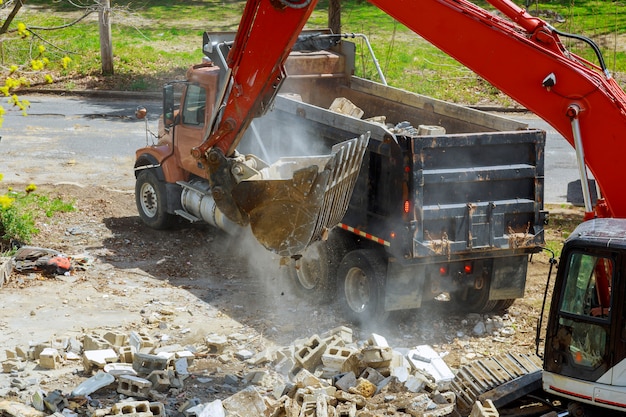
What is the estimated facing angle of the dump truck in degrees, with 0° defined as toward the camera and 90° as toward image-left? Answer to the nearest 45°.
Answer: approximately 135°

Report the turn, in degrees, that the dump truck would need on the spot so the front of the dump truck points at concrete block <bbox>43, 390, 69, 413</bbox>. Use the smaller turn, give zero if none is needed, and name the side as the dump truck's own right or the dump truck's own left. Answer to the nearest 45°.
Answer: approximately 90° to the dump truck's own left

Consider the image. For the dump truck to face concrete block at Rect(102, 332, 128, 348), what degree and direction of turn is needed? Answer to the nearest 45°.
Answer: approximately 45° to its left

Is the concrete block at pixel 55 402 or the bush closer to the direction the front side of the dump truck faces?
the bush

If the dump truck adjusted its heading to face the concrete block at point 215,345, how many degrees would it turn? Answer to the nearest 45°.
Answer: approximately 90° to its left

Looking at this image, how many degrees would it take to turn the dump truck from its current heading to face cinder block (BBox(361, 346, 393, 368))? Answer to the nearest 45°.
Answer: approximately 135° to its left

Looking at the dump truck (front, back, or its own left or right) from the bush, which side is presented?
front

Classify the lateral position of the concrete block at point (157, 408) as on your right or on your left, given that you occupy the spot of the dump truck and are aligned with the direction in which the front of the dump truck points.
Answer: on your left

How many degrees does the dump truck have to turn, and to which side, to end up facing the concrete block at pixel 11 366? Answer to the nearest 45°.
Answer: approximately 45° to its left

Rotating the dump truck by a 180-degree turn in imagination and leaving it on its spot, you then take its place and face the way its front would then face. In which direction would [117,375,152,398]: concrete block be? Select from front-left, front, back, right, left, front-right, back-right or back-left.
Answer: right

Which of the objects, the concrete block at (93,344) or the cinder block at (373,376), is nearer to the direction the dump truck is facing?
the concrete block

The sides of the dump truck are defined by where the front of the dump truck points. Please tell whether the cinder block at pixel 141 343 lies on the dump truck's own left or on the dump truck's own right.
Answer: on the dump truck's own left

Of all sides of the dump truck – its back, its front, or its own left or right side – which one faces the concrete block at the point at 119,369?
left

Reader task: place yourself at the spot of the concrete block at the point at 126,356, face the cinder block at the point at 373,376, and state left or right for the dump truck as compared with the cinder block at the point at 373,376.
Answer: left
